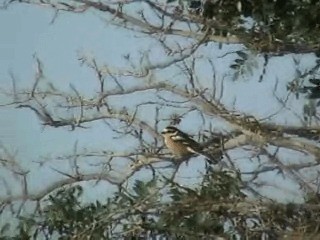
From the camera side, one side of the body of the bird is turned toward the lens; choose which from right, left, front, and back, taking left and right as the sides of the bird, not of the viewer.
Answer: left
